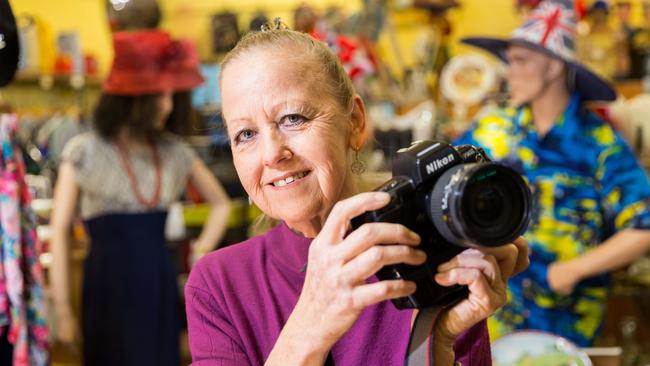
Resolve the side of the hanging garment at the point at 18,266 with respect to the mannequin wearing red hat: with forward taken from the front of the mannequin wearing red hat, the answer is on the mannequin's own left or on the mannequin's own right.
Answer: on the mannequin's own right

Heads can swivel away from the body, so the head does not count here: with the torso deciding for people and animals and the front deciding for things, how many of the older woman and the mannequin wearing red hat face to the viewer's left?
0

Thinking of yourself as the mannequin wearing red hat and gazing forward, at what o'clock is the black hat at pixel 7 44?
The black hat is roughly at 2 o'clock from the mannequin wearing red hat.

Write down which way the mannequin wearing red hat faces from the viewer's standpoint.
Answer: facing the viewer and to the right of the viewer

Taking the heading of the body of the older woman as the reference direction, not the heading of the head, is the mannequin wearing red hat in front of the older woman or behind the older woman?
behind

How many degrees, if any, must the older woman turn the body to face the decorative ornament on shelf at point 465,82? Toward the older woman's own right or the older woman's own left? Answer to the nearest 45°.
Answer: approximately 180°
